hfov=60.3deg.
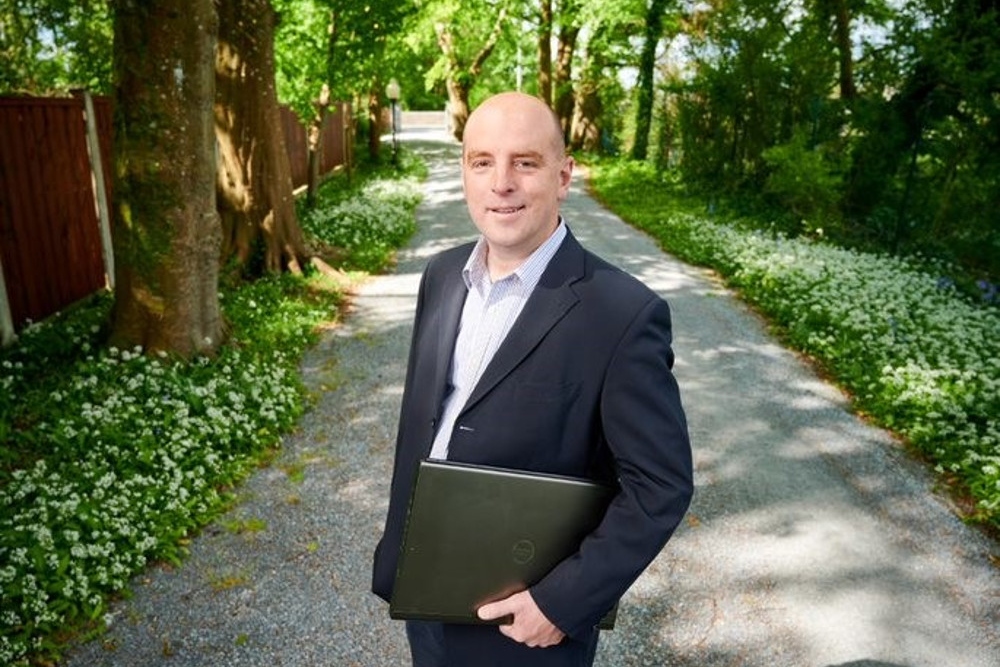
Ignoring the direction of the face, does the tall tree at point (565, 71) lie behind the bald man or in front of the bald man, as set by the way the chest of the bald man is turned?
behind

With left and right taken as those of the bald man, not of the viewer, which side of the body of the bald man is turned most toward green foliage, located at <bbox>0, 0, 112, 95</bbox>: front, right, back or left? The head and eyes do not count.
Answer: right

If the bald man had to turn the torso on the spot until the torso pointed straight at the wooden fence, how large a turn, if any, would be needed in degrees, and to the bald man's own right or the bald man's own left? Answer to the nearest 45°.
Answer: approximately 90° to the bald man's own right

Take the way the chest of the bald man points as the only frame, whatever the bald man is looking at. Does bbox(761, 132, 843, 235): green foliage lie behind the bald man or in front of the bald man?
behind

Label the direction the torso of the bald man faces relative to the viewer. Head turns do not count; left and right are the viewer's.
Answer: facing the viewer and to the left of the viewer

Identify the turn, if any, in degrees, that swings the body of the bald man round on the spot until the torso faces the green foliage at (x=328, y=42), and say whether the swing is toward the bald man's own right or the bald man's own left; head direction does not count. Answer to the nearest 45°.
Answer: approximately 135° to the bald man's own right
